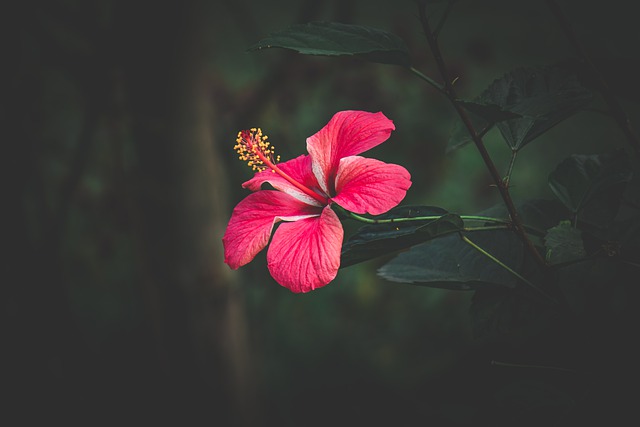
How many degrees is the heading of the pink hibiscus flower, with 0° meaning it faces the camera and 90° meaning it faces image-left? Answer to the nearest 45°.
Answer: approximately 45°

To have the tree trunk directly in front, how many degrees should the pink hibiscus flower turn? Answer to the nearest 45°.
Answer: approximately 135° to its right
